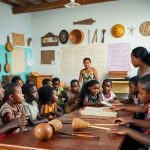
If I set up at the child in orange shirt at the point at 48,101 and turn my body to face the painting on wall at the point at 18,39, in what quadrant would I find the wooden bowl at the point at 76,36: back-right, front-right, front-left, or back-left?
front-right

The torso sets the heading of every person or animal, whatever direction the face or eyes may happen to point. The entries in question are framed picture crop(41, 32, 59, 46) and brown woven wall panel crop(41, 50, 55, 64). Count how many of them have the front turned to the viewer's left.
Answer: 0

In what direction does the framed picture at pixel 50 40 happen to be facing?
toward the camera

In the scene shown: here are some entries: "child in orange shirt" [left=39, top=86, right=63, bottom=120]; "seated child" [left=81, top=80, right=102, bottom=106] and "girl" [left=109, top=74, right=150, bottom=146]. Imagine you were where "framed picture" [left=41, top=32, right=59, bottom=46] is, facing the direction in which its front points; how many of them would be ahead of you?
3

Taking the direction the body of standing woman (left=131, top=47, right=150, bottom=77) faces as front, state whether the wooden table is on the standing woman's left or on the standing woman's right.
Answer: on the standing woman's left

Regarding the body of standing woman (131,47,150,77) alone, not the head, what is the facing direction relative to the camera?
to the viewer's left

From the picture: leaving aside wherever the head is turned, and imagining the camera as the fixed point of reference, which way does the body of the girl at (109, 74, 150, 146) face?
to the viewer's left

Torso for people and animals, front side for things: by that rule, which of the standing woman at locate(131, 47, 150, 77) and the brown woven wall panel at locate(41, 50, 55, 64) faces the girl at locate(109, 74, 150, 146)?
the brown woven wall panel

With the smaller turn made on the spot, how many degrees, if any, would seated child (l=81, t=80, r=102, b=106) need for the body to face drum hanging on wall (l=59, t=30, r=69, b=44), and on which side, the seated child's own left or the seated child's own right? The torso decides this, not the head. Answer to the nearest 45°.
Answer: approximately 135° to the seated child's own left

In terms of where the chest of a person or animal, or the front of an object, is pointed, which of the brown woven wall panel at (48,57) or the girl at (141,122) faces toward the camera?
the brown woven wall panel

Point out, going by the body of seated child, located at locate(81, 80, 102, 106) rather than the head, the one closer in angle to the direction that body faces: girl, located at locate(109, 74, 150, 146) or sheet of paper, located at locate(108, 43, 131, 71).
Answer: the girl

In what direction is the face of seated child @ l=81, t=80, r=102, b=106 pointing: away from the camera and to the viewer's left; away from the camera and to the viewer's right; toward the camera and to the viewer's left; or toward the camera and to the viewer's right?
toward the camera and to the viewer's right

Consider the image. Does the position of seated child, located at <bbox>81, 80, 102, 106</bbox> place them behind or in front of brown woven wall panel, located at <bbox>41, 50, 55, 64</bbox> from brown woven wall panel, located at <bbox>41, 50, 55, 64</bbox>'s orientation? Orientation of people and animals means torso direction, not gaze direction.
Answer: in front
